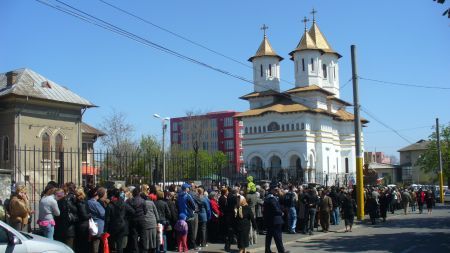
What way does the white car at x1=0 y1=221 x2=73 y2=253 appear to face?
to the viewer's right

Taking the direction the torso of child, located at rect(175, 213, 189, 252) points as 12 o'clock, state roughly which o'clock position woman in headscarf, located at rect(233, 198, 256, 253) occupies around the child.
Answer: The woman in headscarf is roughly at 3 o'clock from the child.

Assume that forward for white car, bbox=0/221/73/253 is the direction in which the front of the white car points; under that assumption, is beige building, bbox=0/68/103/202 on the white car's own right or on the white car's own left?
on the white car's own left

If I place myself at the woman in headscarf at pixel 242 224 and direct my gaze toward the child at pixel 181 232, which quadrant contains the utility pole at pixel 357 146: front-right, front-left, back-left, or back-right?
back-right

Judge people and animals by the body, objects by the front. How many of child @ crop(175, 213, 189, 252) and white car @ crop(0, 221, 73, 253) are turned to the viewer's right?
1

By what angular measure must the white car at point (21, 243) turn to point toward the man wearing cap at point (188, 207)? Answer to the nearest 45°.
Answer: approximately 45° to its left

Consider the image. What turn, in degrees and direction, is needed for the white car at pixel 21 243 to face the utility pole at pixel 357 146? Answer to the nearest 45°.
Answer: approximately 45° to its left

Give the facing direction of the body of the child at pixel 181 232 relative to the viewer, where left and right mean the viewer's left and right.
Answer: facing away from the viewer

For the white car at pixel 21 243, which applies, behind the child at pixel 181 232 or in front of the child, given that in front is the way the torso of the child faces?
behind

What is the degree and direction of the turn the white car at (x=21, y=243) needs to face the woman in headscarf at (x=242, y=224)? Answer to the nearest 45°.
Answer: approximately 45° to its left

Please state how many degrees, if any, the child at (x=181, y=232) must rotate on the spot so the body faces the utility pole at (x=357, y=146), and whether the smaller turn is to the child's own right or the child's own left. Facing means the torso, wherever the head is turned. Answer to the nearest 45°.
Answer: approximately 45° to the child's own right

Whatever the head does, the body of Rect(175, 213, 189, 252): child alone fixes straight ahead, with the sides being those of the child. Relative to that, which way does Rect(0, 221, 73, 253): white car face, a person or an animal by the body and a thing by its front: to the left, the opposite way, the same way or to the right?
to the right

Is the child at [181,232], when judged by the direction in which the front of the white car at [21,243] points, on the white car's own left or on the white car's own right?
on the white car's own left
